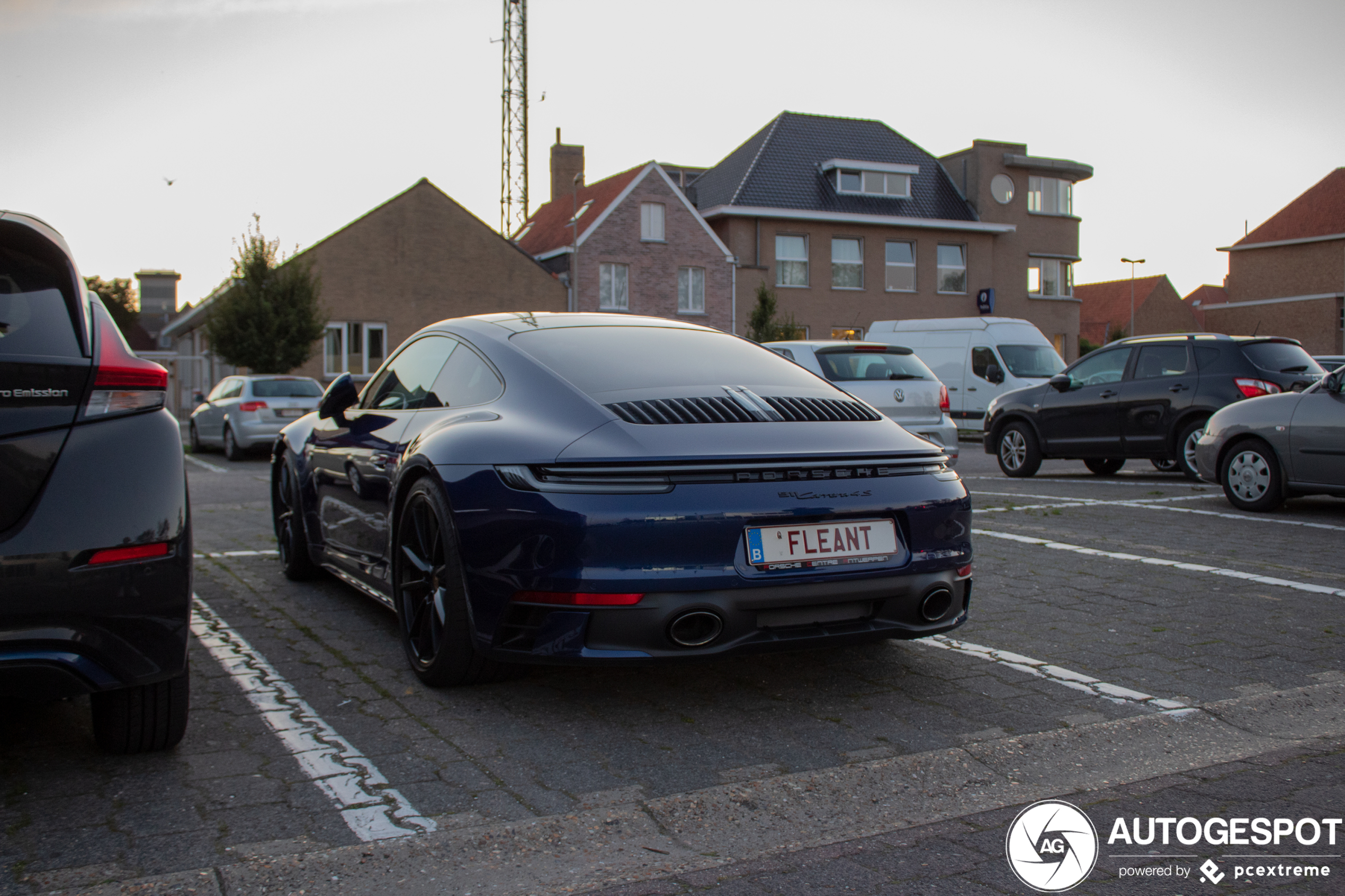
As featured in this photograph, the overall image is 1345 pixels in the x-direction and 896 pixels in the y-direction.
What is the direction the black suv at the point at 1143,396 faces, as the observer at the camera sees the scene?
facing away from the viewer and to the left of the viewer

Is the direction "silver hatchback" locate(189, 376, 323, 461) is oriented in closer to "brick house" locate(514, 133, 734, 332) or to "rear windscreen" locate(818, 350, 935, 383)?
the brick house

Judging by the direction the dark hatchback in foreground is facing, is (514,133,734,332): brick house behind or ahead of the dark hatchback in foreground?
ahead

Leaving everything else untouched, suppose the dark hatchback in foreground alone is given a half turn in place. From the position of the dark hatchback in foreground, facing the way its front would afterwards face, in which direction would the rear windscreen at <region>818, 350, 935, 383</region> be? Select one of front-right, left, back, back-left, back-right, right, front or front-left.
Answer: back-left

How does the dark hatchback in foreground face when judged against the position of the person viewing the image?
facing away from the viewer

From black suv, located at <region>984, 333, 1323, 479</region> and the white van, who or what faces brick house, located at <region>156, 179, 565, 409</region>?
the black suv

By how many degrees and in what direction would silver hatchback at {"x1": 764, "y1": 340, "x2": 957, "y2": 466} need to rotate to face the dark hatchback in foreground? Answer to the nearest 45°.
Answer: approximately 135° to its left

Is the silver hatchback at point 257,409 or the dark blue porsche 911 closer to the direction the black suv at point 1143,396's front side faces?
the silver hatchback

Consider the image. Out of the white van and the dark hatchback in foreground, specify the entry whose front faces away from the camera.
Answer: the dark hatchback in foreground

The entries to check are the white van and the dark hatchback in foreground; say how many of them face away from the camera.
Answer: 1

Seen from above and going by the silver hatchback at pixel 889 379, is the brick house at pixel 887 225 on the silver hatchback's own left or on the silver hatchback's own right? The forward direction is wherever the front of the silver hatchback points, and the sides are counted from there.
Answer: on the silver hatchback's own right

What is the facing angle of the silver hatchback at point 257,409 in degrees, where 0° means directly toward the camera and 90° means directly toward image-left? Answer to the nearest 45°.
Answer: approximately 135°

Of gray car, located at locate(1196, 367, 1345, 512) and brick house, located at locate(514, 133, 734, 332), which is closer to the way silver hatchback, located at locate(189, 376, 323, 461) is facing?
the brick house

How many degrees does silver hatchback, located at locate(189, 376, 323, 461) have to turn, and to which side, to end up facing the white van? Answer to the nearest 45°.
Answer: approximately 135° to its right

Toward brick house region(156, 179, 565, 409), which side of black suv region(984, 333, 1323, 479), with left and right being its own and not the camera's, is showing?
front

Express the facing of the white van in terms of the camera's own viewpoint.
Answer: facing the viewer and to the right of the viewer

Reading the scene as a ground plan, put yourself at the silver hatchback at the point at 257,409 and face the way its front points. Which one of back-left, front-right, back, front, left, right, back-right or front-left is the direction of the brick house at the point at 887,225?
right
